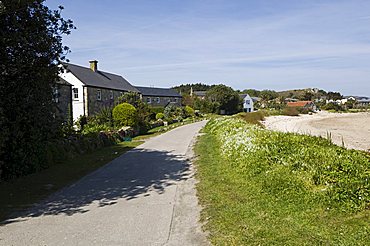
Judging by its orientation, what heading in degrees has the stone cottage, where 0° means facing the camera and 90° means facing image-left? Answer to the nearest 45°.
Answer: approximately 315°

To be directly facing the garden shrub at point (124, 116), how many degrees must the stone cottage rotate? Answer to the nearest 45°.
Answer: approximately 45° to its right

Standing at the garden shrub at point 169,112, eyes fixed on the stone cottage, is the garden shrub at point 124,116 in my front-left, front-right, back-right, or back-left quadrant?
front-left

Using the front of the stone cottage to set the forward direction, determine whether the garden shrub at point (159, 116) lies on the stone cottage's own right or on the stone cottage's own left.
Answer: on the stone cottage's own left

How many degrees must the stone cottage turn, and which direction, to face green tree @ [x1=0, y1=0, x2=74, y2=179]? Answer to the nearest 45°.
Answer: approximately 45° to its right

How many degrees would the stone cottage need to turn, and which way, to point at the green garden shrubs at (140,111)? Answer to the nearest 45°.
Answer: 0° — it already faces it

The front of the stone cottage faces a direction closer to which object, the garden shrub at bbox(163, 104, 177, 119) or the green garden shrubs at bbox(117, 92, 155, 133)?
the green garden shrubs
